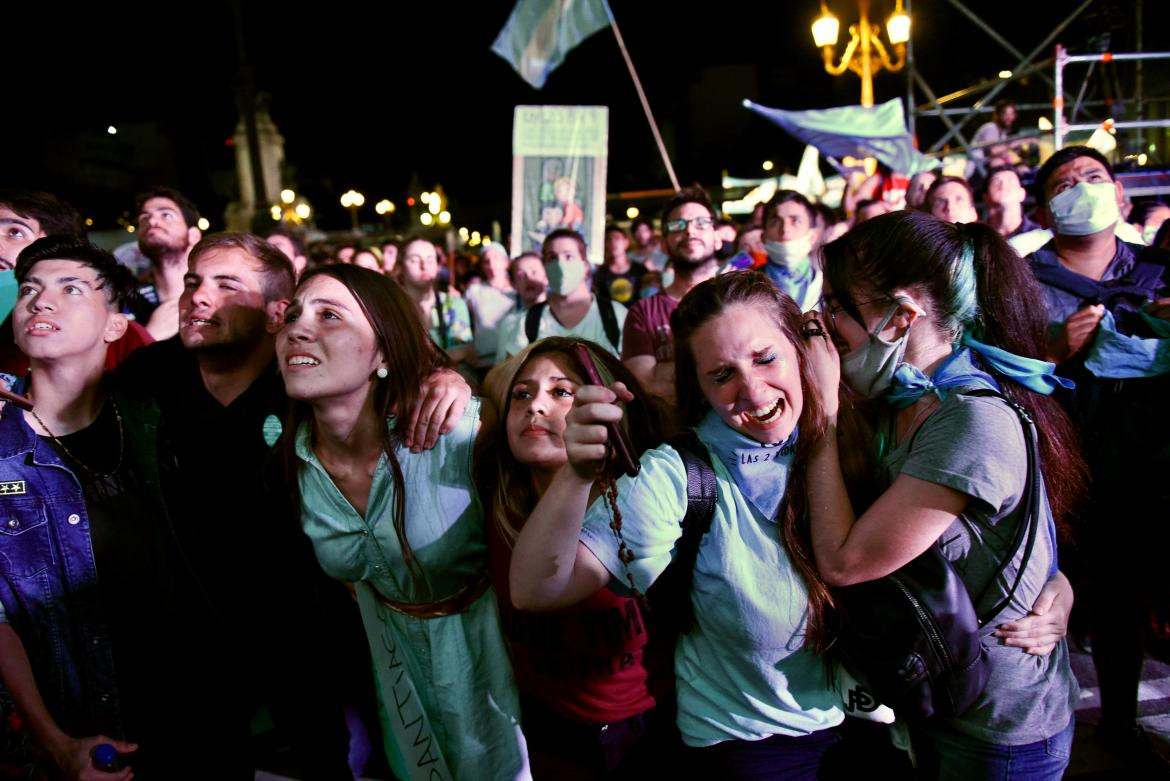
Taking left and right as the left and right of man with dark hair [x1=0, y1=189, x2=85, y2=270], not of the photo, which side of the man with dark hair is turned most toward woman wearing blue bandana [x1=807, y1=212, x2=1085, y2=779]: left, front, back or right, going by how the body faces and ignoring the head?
left

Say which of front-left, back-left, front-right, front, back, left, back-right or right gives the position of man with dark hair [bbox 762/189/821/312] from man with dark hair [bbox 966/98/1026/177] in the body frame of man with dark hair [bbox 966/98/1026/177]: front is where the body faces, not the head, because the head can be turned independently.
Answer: front-right

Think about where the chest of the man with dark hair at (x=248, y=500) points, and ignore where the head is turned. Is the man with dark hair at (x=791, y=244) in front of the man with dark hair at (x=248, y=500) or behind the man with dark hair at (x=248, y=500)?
behind

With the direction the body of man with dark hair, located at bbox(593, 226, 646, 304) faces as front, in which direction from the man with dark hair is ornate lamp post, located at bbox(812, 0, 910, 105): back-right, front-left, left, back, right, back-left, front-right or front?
back-left

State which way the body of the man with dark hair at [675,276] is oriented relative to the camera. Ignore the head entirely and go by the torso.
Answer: toward the camera

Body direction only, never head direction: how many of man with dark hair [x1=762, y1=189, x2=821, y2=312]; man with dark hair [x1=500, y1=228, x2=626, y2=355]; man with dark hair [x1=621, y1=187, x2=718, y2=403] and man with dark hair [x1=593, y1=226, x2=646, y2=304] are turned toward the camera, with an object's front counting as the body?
4

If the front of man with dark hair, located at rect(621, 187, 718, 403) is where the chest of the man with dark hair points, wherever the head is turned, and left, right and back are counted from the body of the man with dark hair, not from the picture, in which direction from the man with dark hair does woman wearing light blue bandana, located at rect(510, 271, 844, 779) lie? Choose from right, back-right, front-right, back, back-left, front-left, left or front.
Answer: front

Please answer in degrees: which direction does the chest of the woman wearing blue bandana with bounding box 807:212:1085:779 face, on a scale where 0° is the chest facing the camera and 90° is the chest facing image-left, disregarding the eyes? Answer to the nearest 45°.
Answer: approximately 90°

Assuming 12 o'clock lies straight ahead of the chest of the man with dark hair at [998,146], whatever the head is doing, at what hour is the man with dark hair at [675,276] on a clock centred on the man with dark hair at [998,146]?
the man with dark hair at [675,276] is roughly at 2 o'clock from the man with dark hair at [998,146].

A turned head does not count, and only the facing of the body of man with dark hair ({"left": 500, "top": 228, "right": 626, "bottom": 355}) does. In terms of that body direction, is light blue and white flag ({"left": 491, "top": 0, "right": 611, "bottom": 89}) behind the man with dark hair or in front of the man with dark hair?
behind

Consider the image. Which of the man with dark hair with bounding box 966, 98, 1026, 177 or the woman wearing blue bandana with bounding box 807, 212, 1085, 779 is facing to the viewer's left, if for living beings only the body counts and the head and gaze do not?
the woman wearing blue bandana

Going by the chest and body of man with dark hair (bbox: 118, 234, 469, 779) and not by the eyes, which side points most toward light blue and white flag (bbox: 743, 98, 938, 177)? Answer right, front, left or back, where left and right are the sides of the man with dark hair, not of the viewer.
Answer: back

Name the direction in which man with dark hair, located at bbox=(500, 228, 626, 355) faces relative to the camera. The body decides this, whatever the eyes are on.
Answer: toward the camera

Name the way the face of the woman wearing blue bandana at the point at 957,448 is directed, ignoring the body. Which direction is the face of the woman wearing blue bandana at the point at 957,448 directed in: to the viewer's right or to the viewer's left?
to the viewer's left

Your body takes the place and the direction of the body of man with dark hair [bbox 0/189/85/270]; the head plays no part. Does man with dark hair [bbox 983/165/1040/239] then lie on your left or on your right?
on your left
